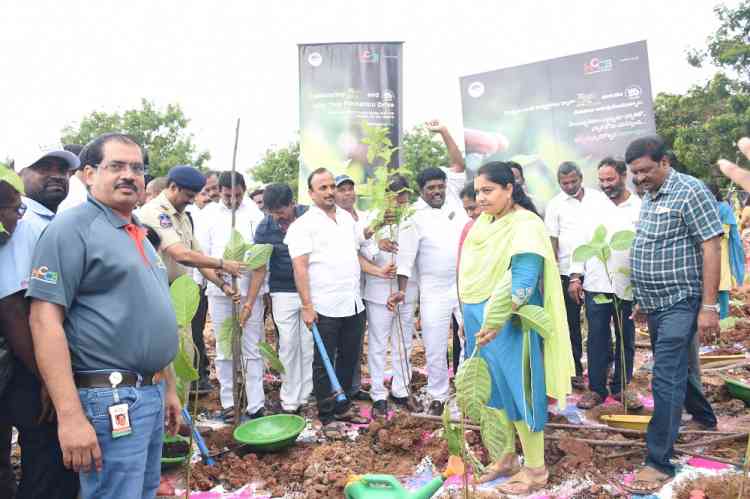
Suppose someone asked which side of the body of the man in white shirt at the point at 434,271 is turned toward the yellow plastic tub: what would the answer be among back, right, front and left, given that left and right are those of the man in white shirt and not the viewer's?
left

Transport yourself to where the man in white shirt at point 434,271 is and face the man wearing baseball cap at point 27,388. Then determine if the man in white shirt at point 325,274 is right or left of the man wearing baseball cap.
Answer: right

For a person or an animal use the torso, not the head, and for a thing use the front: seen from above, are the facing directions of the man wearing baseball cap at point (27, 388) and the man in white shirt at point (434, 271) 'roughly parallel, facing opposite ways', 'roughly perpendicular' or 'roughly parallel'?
roughly perpendicular

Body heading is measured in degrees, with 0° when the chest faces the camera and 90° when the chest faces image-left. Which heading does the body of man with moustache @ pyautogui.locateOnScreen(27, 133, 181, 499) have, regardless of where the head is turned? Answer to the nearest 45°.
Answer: approximately 315°

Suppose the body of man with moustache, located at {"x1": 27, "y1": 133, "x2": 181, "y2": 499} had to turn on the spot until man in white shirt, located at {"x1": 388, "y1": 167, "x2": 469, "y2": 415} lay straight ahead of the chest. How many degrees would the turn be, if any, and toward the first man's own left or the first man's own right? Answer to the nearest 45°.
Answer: approximately 90° to the first man's own left

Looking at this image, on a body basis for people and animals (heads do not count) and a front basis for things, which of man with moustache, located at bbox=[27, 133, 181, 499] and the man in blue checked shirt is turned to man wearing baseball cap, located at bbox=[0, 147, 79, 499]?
the man in blue checked shirt

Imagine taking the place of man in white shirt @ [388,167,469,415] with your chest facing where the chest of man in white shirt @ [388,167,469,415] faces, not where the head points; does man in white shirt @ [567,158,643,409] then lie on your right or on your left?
on your left

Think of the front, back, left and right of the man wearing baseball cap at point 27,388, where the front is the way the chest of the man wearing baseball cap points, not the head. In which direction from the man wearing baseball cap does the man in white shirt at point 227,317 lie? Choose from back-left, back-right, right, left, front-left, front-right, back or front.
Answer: left

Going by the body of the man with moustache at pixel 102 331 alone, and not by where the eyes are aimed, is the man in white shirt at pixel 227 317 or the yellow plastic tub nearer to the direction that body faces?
the yellow plastic tub

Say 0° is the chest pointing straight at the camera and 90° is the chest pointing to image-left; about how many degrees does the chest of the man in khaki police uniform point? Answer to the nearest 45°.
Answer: approximately 315°

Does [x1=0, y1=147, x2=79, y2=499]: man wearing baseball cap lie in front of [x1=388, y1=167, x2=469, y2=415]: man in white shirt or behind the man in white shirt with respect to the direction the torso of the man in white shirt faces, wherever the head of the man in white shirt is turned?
in front

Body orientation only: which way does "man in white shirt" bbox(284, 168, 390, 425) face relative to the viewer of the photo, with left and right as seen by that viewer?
facing the viewer and to the right of the viewer
